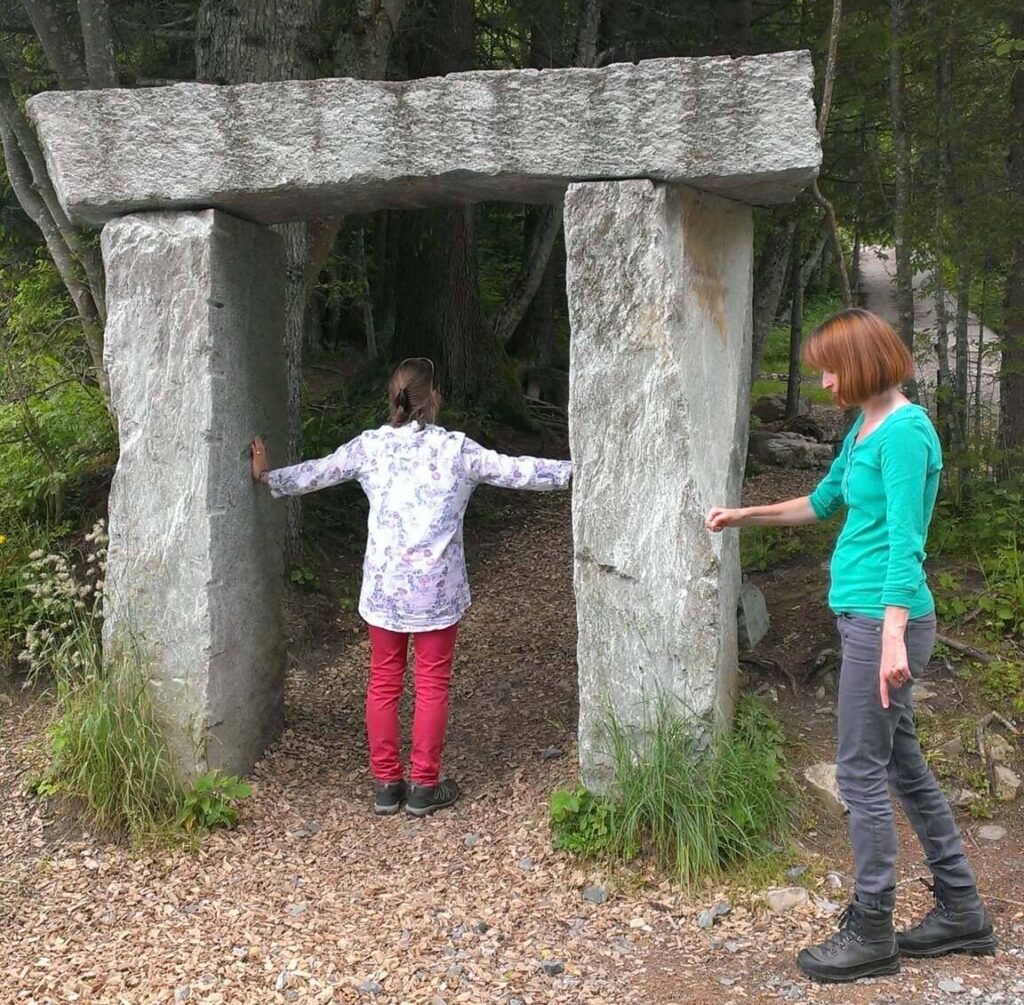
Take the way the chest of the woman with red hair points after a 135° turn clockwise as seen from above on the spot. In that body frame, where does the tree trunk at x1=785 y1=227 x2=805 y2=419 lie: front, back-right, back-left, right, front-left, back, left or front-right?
front-left

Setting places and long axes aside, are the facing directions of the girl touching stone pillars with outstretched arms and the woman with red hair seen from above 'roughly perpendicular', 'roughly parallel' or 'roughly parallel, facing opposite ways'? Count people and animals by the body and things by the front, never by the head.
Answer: roughly perpendicular

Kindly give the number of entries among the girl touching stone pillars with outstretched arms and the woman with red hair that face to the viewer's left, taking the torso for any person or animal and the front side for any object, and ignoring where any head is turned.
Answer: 1

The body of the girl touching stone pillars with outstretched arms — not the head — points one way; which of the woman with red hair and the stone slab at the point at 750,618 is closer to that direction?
the stone slab

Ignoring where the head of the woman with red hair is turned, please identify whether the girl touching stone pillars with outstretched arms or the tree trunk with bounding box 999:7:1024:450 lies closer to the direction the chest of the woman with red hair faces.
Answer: the girl touching stone pillars with outstretched arms

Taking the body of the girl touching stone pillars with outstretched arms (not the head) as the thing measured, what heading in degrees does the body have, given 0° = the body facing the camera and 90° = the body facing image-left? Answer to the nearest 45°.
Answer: approximately 180°

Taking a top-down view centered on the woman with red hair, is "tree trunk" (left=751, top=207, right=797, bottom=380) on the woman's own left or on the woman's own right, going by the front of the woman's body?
on the woman's own right

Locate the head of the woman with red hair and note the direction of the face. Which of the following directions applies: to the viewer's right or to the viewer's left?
to the viewer's left

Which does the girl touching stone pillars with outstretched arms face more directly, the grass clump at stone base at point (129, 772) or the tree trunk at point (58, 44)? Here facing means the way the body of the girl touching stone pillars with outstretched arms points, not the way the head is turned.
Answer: the tree trunk

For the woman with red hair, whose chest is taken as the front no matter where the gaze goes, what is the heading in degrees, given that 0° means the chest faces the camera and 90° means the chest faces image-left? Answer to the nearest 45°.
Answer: approximately 90°
